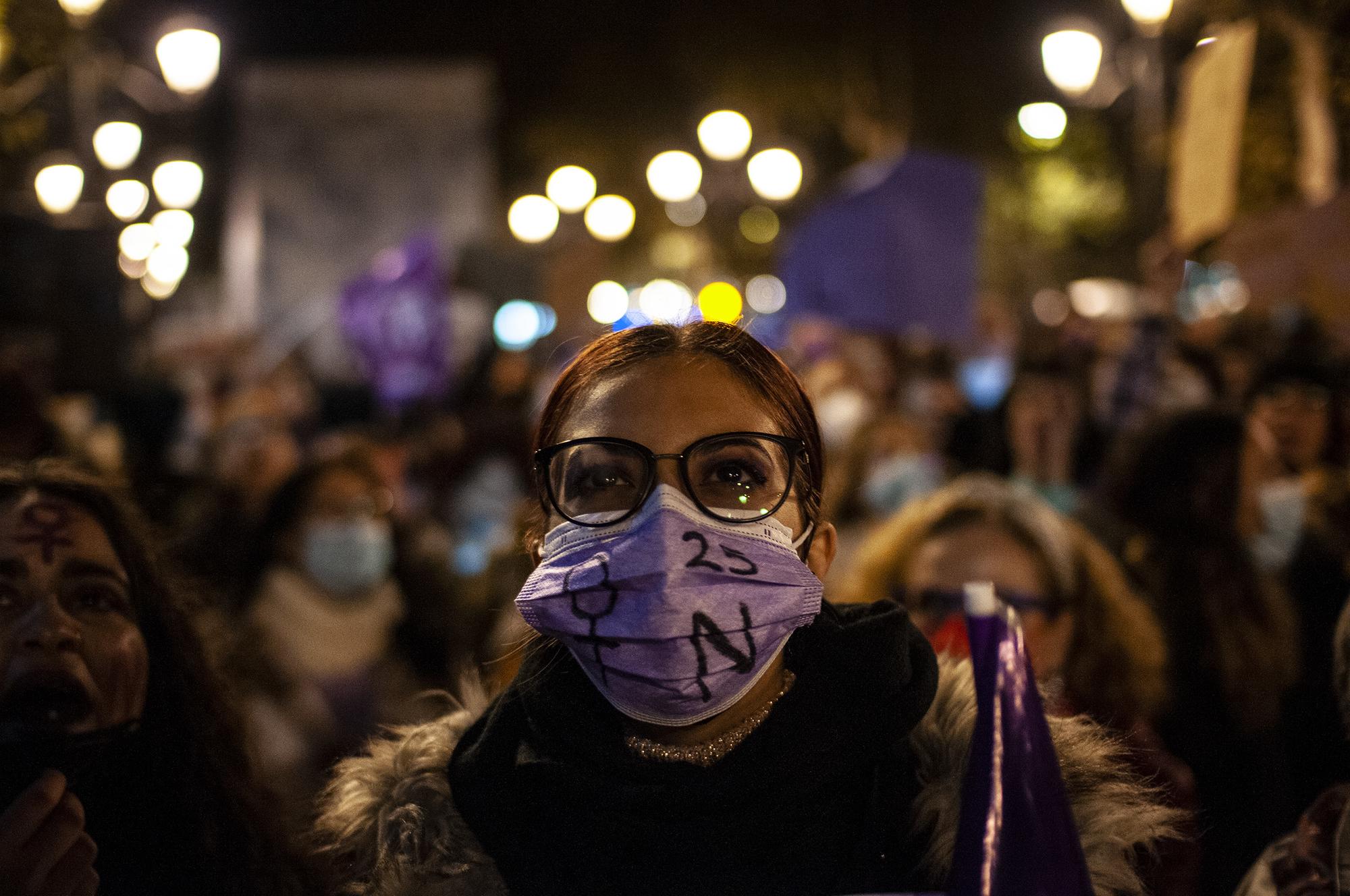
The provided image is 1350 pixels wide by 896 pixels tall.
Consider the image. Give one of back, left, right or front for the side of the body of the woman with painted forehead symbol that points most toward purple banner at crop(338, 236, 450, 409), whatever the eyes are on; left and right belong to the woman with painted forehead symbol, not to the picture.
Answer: back

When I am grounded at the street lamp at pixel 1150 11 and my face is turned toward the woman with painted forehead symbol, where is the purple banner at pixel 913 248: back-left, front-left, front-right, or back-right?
front-right

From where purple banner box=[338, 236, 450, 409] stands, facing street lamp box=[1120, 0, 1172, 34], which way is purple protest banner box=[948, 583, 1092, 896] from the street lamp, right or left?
right

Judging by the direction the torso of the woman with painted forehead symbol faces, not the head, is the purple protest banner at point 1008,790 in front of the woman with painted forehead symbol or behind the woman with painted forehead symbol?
in front

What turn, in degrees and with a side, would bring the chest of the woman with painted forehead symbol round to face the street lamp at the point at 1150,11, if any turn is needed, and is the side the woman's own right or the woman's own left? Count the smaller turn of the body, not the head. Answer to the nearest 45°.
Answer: approximately 135° to the woman's own left

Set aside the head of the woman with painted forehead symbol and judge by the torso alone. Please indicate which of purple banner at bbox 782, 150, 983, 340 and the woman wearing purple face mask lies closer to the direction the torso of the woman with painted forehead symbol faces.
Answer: the woman wearing purple face mask

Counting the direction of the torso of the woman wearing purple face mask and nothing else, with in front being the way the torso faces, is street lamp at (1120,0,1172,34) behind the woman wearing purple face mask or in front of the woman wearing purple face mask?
behind

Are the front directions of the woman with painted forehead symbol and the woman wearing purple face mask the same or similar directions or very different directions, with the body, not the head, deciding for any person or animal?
same or similar directions

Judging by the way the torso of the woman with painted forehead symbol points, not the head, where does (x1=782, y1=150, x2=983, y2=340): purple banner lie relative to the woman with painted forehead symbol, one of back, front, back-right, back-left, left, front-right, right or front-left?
back-left

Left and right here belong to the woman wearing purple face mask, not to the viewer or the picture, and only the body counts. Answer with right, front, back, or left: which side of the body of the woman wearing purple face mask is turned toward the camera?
front

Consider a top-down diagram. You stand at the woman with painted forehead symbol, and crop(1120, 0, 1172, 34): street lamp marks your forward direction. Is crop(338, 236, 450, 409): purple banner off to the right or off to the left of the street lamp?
left

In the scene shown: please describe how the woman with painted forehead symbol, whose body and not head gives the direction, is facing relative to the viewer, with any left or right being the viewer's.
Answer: facing the viewer

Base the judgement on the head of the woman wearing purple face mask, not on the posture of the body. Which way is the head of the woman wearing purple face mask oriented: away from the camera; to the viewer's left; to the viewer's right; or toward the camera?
toward the camera

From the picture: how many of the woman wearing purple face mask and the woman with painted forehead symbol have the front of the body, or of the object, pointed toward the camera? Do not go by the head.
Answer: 2
